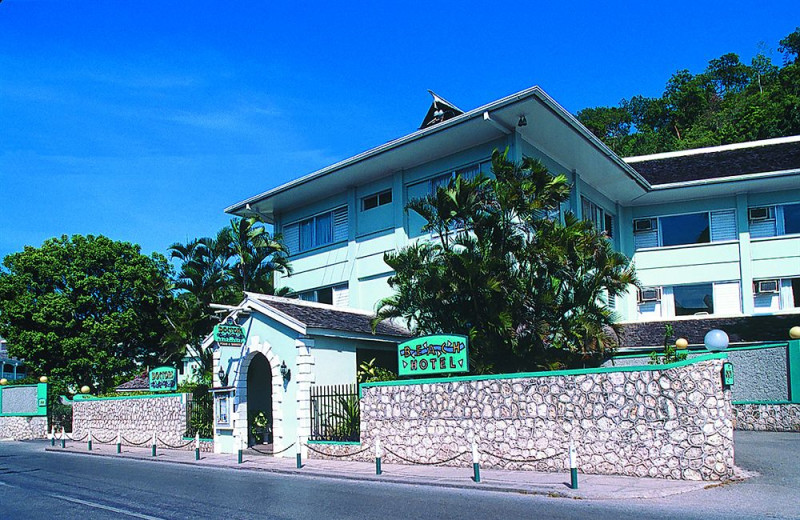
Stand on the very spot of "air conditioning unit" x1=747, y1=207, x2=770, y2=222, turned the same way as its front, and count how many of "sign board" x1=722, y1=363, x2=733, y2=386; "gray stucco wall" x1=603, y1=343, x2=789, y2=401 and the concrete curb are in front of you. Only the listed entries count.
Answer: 3

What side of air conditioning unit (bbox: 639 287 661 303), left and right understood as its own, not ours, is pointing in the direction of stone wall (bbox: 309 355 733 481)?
front

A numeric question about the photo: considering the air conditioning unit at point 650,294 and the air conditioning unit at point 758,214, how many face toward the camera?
2

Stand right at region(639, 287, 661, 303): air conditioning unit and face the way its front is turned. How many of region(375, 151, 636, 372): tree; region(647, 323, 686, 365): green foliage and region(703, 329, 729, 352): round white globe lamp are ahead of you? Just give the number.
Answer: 3

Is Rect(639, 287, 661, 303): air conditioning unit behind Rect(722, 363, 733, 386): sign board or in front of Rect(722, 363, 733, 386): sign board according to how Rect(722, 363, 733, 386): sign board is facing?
behind

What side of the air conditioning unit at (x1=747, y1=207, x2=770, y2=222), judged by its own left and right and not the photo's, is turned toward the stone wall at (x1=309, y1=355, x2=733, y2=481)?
front

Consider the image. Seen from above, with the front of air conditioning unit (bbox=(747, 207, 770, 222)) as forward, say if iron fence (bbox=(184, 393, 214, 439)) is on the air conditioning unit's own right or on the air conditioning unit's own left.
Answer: on the air conditioning unit's own right

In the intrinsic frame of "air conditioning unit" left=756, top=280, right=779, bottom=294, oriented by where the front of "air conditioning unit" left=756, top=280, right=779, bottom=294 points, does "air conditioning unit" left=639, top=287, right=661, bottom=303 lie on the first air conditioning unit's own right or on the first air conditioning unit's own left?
on the first air conditioning unit's own right

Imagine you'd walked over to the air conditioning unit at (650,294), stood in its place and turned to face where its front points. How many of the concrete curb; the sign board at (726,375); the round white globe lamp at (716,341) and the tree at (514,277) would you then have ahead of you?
4

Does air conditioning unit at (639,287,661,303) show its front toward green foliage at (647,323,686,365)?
yes

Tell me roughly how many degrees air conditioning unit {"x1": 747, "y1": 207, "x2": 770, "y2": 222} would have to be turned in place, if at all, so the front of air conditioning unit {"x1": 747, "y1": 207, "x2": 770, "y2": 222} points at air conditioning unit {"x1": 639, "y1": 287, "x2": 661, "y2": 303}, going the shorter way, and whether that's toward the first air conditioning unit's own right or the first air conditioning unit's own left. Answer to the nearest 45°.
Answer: approximately 90° to the first air conditioning unit's own right

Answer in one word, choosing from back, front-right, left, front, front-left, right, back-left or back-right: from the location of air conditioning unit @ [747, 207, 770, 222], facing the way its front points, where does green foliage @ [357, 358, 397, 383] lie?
front-right
